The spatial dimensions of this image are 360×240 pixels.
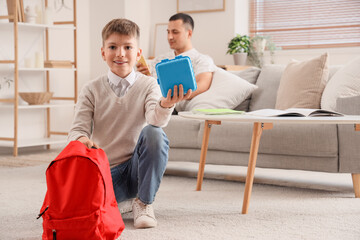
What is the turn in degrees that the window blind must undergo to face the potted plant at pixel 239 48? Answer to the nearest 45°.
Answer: approximately 45° to its right

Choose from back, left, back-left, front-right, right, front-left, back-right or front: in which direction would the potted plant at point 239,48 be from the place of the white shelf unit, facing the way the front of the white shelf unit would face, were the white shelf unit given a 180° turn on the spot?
back-right

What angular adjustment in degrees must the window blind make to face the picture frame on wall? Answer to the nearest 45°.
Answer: approximately 90° to its right

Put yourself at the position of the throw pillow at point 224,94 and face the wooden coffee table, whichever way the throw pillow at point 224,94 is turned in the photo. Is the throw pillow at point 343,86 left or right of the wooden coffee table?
left

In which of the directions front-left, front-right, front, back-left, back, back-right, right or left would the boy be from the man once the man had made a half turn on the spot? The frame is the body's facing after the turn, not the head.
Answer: back-right

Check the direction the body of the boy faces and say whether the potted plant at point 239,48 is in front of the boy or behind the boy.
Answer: behind

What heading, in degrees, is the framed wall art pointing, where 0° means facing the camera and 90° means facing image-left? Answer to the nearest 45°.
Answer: approximately 0°

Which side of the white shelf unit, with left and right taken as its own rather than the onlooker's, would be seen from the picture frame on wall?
left

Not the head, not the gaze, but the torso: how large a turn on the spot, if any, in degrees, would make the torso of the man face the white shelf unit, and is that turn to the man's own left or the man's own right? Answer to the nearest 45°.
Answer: approximately 90° to the man's own right
